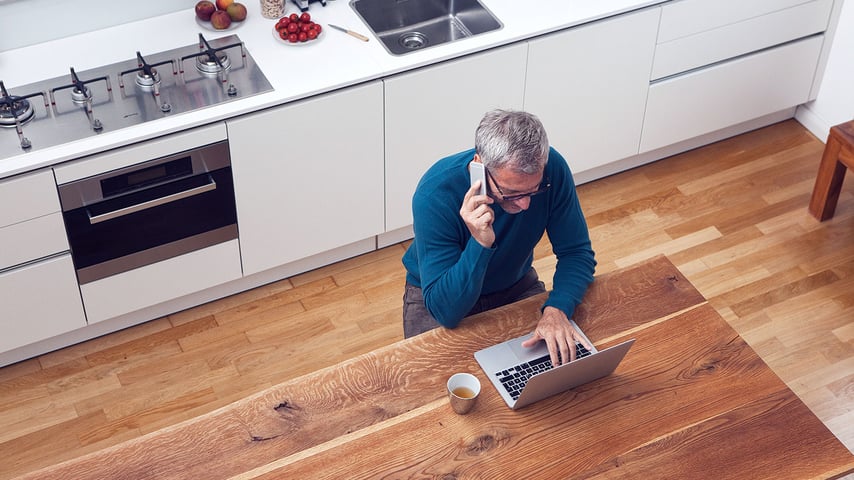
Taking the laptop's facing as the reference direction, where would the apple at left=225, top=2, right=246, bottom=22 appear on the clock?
The apple is roughly at 12 o'clock from the laptop.

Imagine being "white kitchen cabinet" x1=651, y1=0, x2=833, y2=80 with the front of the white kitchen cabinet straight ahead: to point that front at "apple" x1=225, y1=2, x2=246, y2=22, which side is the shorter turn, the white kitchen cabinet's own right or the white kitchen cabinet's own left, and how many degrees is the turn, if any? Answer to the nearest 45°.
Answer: approximately 90° to the white kitchen cabinet's own right

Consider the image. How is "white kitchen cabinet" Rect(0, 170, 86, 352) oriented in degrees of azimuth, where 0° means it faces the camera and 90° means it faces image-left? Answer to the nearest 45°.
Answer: approximately 0°

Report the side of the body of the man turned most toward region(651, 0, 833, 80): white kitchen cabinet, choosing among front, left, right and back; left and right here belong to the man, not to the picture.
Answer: left

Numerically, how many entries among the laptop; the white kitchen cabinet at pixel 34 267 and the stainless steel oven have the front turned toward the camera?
2

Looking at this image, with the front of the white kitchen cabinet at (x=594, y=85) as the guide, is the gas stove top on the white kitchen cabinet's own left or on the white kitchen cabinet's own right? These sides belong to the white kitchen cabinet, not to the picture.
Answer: on the white kitchen cabinet's own right

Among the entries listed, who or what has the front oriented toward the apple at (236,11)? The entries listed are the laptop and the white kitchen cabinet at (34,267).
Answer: the laptop

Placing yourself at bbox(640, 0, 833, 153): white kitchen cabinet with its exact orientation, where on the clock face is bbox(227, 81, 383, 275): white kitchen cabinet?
bbox(227, 81, 383, 275): white kitchen cabinet is roughly at 3 o'clock from bbox(640, 0, 833, 153): white kitchen cabinet.
